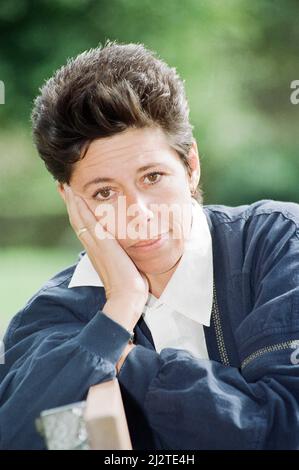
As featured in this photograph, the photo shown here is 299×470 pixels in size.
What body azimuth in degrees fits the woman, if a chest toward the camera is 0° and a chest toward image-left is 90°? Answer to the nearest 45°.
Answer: approximately 0°
